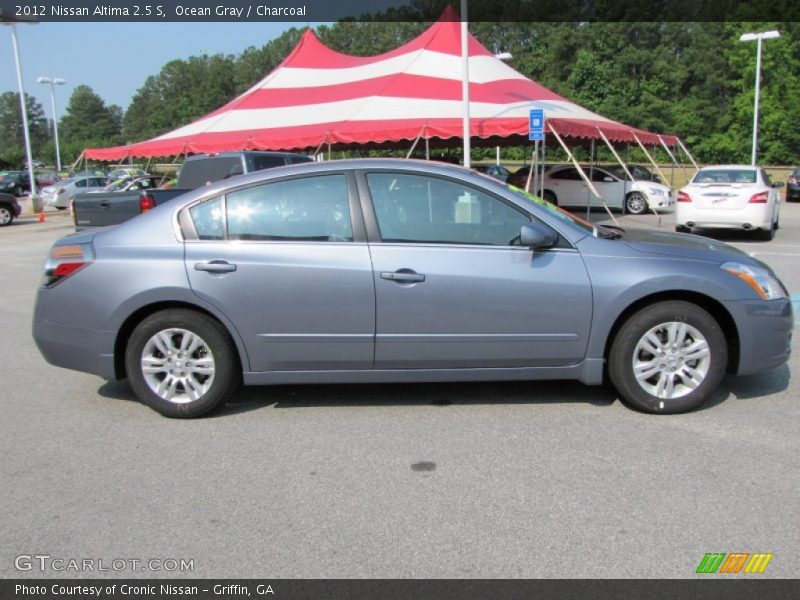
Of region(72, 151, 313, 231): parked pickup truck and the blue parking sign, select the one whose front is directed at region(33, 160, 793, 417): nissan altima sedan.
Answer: the blue parking sign

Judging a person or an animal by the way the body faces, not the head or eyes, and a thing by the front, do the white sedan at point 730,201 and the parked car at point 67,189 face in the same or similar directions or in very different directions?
very different directions

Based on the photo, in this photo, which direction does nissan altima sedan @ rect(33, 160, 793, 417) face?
to the viewer's right

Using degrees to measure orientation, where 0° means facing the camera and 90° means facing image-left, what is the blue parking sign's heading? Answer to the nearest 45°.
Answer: approximately 0°

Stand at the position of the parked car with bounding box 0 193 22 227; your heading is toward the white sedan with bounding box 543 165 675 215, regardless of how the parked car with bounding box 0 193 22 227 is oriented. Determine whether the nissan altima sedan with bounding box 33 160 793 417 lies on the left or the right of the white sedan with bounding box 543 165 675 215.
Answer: right

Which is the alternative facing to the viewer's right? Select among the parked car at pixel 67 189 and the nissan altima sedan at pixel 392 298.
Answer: the nissan altima sedan

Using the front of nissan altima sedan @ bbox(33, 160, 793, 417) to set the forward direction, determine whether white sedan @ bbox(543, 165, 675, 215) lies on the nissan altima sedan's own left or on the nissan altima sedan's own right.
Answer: on the nissan altima sedan's own left

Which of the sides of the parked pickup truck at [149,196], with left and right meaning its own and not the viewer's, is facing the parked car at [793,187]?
front

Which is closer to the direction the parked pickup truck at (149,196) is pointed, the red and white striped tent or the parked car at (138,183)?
the red and white striped tent

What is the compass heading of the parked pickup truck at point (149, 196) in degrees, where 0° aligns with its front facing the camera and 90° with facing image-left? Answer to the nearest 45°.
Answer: approximately 225°

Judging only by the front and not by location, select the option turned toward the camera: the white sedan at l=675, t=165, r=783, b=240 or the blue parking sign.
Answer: the blue parking sign

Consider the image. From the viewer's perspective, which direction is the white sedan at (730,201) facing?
away from the camera

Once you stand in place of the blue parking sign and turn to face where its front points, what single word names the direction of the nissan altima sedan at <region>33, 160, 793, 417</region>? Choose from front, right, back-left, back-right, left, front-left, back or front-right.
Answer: front

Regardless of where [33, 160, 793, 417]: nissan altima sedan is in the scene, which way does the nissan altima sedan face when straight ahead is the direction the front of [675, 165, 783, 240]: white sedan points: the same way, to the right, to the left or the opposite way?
to the right
